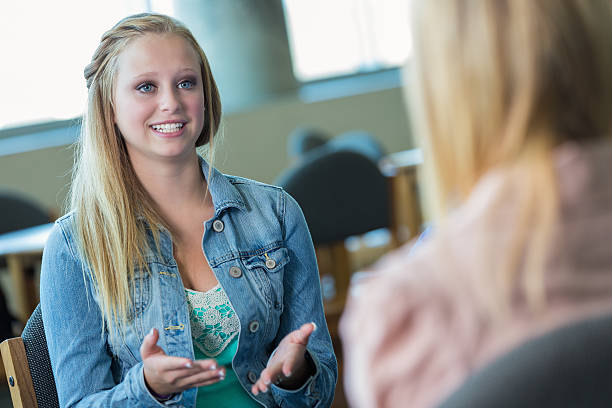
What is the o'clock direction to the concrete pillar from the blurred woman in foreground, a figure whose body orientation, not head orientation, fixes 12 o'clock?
The concrete pillar is roughly at 1 o'clock from the blurred woman in foreground.

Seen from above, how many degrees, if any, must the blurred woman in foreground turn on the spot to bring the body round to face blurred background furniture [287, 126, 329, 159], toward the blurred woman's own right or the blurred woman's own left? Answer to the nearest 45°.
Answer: approximately 45° to the blurred woman's own right

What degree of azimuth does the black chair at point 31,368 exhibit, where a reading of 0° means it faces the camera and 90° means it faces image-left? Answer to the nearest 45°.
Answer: approximately 315°

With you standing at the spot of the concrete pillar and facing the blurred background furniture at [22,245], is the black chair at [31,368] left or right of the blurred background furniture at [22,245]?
left

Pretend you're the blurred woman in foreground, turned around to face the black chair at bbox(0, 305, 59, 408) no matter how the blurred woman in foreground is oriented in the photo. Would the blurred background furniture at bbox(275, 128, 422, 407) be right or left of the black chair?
right

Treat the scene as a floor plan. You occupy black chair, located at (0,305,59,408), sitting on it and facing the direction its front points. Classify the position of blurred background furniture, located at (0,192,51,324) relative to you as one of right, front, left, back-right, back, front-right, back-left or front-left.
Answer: back-left

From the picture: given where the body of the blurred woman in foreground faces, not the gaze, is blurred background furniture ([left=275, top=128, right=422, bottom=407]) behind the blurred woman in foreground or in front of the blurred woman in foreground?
in front

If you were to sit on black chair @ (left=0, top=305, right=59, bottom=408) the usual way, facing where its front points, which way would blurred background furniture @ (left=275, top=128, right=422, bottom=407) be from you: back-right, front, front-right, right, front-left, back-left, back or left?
left

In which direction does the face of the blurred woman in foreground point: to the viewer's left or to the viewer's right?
to the viewer's left

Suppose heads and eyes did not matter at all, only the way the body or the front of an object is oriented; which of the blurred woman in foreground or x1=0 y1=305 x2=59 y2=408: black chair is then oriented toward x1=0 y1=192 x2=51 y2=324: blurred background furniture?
the blurred woman in foreground

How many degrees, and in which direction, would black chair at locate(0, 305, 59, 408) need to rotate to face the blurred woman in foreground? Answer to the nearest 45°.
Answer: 0° — it already faces them

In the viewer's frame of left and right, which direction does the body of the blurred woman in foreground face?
facing away from the viewer and to the left of the viewer
